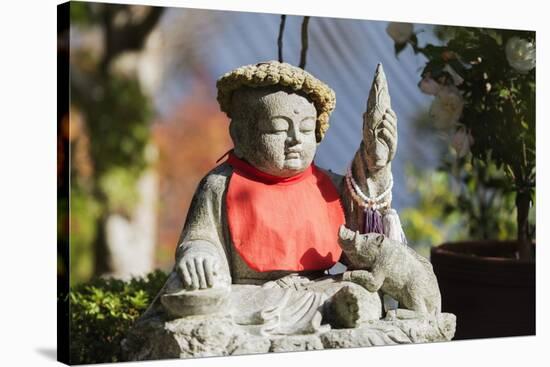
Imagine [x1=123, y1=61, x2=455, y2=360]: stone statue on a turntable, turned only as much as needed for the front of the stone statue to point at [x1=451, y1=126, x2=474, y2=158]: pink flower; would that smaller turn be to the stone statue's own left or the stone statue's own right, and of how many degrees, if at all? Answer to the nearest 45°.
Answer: approximately 90° to the stone statue's own left

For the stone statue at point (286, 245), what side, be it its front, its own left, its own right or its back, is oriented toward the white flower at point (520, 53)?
left

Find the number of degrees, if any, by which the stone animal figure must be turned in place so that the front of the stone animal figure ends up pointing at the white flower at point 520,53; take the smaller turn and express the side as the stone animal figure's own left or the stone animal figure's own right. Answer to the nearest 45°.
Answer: approximately 135° to the stone animal figure's own right

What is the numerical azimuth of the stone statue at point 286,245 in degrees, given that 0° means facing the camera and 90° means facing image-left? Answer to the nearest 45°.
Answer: approximately 315°

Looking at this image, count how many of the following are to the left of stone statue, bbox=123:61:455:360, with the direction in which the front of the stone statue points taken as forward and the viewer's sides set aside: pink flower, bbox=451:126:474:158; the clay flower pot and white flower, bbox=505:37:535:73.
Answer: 3

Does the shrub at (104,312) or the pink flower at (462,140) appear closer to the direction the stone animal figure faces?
the shrub

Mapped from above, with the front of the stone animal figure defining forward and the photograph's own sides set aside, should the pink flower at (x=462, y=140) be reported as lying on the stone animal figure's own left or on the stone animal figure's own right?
on the stone animal figure's own right

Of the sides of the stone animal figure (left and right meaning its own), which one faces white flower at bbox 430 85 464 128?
right

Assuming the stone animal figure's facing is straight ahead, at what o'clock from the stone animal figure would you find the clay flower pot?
The clay flower pot is roughly at 4 o'clock from the stone animal figure.

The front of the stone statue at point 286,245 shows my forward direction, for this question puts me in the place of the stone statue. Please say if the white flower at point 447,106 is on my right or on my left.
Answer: on my left

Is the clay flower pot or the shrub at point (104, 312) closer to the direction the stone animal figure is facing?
the shrub

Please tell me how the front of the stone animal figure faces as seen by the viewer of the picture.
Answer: facing to the left of the viewer
